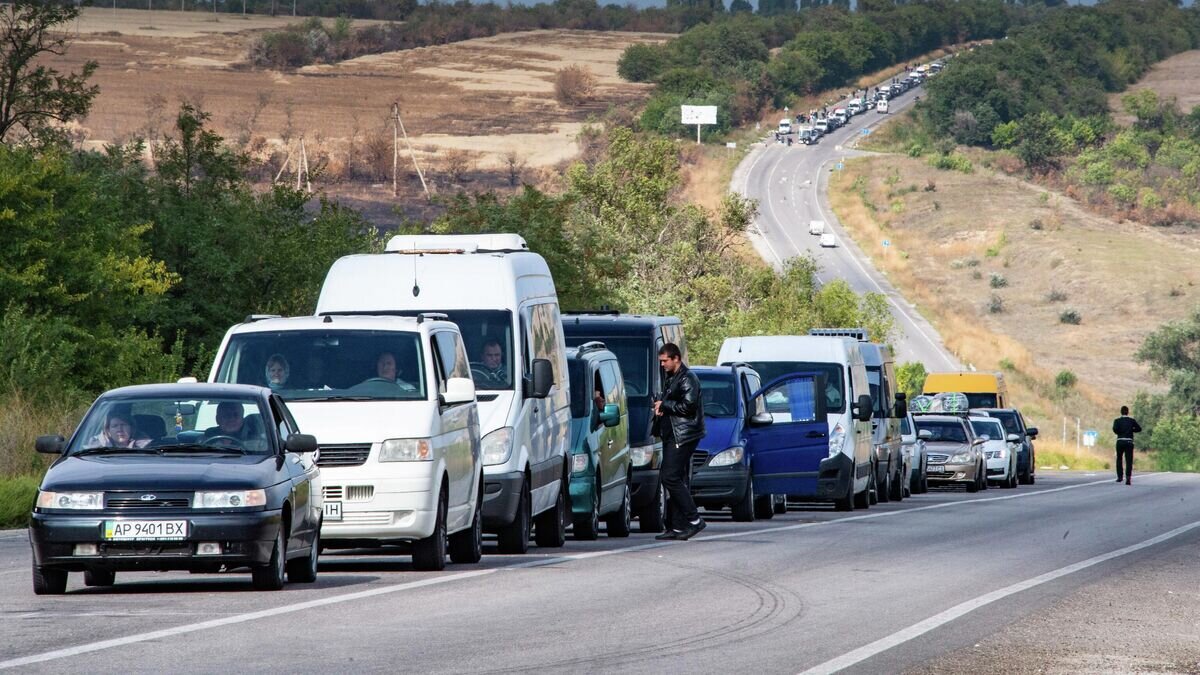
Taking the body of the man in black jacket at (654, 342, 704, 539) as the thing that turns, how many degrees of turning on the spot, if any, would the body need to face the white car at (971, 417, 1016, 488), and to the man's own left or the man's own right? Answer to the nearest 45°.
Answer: approximately 90° to the man's own right

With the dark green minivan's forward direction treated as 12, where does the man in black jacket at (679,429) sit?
The man in black jacket is roughly at 8 o'clock from the dark green minivan.

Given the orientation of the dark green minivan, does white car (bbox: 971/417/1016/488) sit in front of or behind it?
behind

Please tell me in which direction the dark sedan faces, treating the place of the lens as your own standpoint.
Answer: facing the viewer

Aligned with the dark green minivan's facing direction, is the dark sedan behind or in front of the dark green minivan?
in front

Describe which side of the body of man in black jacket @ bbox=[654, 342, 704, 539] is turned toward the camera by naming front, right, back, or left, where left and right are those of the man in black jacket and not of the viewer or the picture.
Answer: left

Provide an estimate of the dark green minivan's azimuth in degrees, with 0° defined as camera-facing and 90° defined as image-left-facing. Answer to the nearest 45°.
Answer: approximately 45°

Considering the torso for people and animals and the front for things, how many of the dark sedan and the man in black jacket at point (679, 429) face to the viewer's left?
1

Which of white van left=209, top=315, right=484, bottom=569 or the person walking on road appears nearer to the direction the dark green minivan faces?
the white van

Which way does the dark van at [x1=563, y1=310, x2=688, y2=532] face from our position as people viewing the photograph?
facing the viewer and to the left of the viewer

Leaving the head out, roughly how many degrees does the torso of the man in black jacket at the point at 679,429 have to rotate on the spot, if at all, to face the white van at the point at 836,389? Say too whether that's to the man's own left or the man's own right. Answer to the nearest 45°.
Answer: approximately 90° to the man's own right

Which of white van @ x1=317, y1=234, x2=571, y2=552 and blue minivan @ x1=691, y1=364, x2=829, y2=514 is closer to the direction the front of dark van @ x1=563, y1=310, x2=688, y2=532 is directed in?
the white van

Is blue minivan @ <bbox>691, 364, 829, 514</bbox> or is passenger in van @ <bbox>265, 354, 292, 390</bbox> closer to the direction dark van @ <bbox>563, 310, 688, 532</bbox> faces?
the passenger in van
